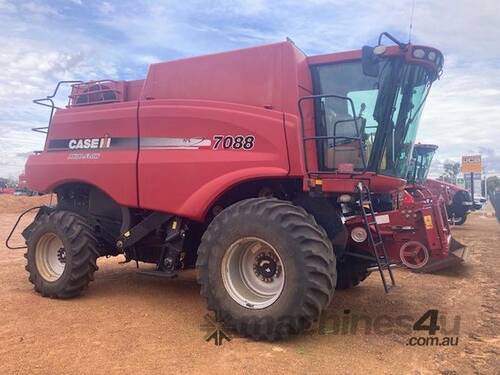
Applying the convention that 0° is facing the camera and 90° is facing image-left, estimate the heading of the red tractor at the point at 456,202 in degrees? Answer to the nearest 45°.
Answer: approximately 315°

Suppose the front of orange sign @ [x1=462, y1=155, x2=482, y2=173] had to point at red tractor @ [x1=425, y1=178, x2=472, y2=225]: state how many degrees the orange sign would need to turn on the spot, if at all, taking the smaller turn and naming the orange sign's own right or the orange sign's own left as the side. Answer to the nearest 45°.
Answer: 0° — it already faces it

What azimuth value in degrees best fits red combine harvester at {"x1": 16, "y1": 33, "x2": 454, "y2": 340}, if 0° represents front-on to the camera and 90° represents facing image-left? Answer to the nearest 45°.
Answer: approximately 315°

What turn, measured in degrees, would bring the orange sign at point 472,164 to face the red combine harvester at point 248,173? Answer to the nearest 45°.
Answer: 0° — it already faces it

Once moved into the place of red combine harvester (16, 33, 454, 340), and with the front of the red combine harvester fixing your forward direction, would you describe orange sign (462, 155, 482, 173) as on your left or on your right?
on your left

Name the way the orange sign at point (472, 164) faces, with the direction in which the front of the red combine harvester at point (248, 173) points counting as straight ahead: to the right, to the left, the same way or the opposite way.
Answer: to the right

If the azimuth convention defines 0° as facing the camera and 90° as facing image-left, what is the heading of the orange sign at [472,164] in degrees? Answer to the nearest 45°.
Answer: approximately 0°
